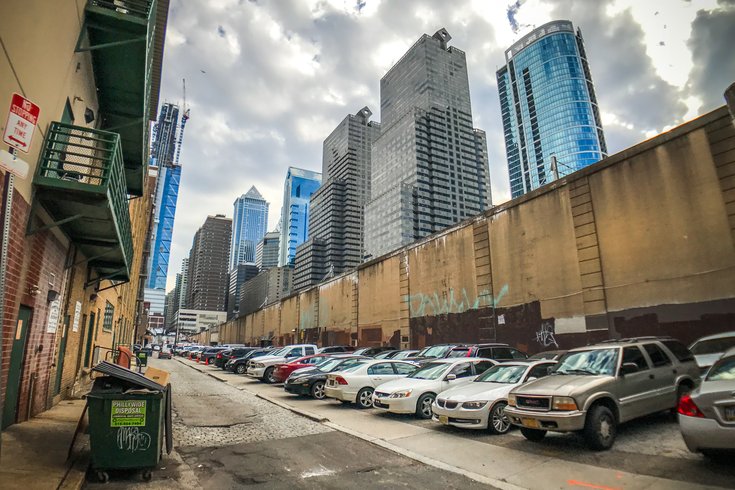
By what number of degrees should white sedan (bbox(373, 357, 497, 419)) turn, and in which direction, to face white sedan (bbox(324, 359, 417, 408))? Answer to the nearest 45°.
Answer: approximately 90° to its right

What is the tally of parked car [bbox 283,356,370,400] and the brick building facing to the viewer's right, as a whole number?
1

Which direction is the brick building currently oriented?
to the viewer's right

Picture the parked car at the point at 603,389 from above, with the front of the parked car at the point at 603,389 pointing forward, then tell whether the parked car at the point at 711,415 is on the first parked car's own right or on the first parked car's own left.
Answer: on the first parked car's own left

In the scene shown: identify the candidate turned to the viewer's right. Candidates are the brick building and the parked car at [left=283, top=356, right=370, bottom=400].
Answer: the brick building

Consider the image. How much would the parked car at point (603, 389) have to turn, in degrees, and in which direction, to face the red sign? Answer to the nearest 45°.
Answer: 0° — it already faces it

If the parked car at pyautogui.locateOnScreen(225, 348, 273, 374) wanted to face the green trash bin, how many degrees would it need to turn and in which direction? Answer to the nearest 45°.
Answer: approximately 45° to its left

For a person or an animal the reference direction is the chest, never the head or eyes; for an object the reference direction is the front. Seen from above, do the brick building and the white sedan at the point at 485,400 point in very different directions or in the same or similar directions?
very different directions
